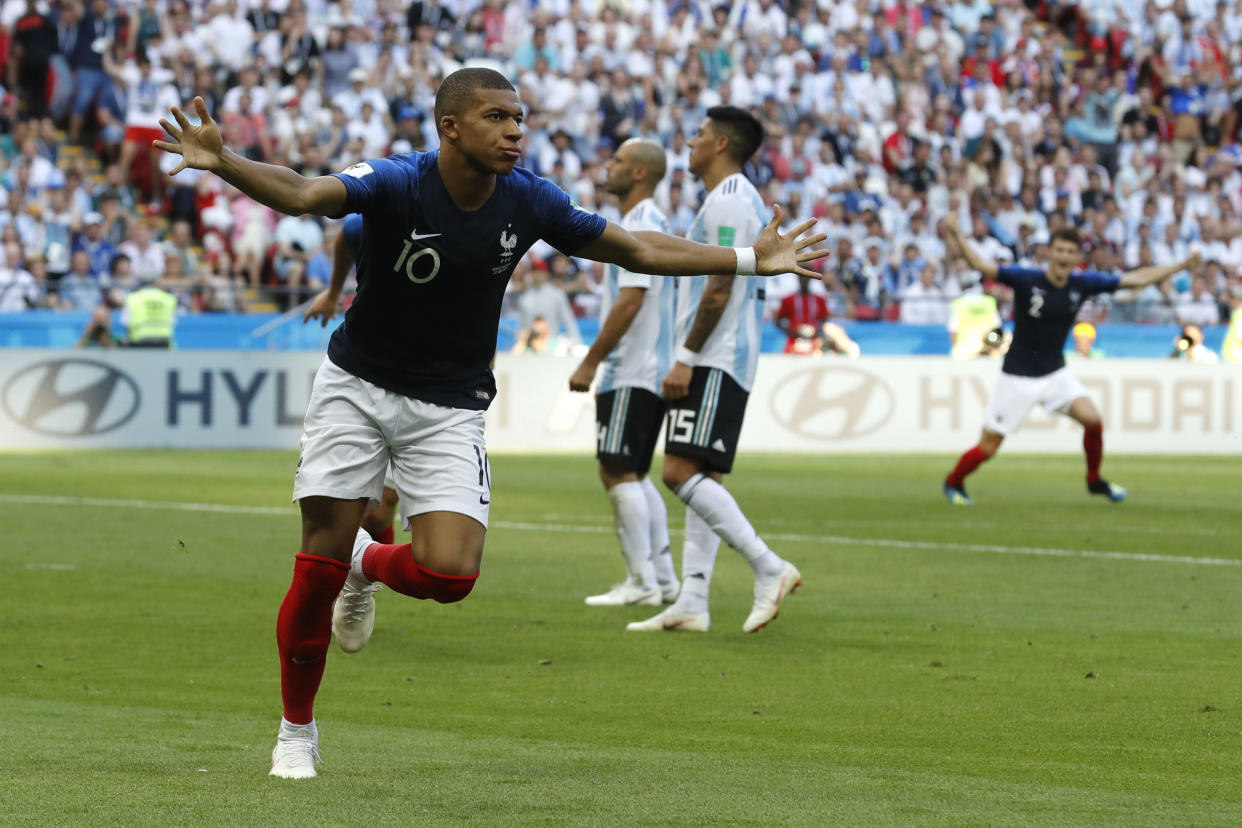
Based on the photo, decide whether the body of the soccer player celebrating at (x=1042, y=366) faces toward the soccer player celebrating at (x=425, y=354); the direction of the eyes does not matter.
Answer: yes

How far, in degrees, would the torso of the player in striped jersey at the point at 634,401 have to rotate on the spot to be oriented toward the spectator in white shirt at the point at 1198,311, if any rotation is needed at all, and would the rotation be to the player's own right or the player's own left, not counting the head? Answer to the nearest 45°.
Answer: approximately 135° to the player's own right

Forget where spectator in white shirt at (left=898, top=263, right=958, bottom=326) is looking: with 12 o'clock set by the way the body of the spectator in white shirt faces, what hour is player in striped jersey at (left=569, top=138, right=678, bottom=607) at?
The player in striped jersey is roughly at 12 o'clock from the spectator in white shirt.

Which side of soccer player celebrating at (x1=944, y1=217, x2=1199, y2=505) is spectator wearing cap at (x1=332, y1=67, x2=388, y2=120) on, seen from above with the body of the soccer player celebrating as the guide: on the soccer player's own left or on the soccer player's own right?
on the soccer player's own right

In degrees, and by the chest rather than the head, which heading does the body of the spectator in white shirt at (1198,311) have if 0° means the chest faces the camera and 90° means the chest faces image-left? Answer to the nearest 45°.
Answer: approximately 0°

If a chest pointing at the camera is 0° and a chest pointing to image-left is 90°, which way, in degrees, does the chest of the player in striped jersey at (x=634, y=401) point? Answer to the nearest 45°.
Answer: approximately 90°

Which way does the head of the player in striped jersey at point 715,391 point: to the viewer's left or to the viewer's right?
to the viewer's left
